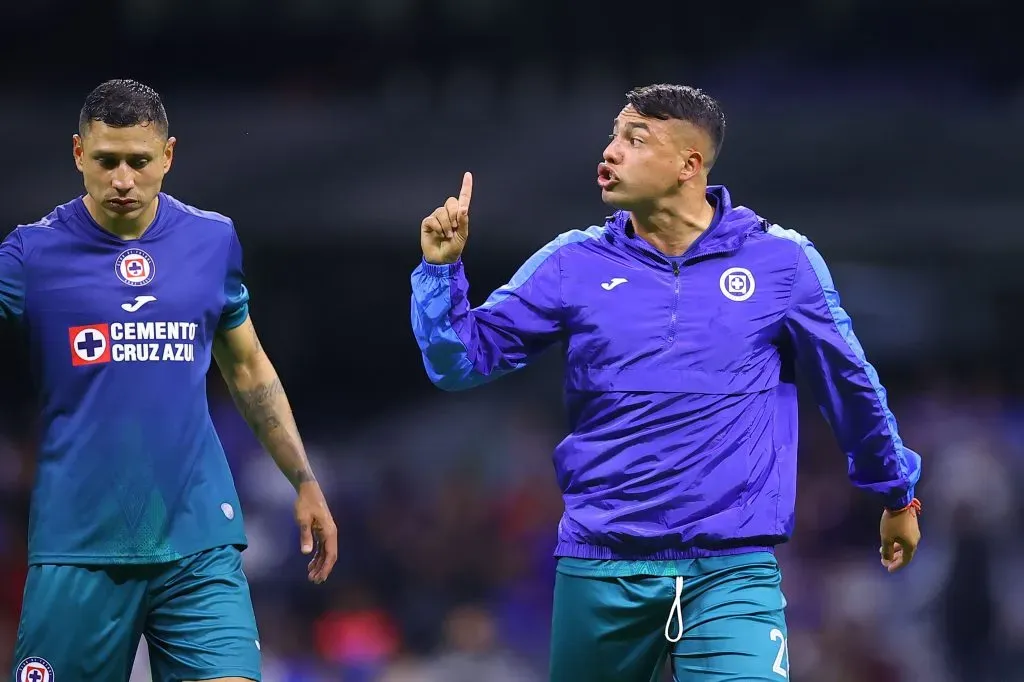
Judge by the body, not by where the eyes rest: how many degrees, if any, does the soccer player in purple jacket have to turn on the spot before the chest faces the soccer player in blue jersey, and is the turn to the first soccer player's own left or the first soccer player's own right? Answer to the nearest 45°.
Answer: approximately 90° to the first soccer player's own right

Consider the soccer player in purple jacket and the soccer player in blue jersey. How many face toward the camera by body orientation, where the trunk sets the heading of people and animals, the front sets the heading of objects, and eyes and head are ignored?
2

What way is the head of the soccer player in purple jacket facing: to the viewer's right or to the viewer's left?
to the viewer's left

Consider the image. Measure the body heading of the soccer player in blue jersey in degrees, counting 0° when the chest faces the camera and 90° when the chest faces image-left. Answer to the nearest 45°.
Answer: approximately 0°

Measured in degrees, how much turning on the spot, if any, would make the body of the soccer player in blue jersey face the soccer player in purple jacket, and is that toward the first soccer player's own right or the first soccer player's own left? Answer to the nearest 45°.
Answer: approximately 90° to the first soccer player's own left

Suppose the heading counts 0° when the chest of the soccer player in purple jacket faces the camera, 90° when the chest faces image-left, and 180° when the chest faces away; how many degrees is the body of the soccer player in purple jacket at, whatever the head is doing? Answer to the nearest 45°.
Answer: approximately 0°
